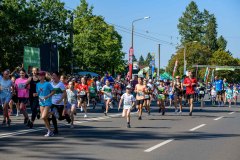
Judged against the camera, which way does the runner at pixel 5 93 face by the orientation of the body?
toward the camera

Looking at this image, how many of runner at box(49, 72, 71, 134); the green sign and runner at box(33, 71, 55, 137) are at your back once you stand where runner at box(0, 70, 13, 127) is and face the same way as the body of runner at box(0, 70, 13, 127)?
1

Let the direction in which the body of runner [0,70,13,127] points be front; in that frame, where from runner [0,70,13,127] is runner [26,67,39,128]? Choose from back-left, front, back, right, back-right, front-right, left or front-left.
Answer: front-left

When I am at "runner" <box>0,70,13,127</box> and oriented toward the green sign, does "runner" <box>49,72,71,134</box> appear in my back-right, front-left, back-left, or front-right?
back-right

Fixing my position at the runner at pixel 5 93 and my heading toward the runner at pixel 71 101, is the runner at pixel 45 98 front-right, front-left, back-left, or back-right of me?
front-right

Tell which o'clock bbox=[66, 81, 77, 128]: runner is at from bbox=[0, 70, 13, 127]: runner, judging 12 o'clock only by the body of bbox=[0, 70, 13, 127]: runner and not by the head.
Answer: bbox=[66, 81, 77, 128]: runner is roughly at 9 o'clock from bbox=[0, 70, 13, 127]: runner.

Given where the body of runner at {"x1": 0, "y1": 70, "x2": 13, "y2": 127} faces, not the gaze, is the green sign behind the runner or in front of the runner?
behind

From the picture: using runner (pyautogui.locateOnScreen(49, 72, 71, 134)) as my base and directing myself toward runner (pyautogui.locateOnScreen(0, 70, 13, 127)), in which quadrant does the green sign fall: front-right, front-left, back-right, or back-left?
front-right

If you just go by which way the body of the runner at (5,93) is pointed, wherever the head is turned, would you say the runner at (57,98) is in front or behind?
in front

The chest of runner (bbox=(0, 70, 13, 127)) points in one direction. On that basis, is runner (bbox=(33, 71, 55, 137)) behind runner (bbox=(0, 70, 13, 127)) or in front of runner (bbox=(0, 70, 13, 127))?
in front

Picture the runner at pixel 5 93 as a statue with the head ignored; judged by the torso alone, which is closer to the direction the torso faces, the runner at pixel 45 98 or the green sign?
the runner

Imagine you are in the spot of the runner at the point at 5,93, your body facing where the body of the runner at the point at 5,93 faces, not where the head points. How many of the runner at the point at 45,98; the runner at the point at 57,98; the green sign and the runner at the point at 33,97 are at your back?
1
